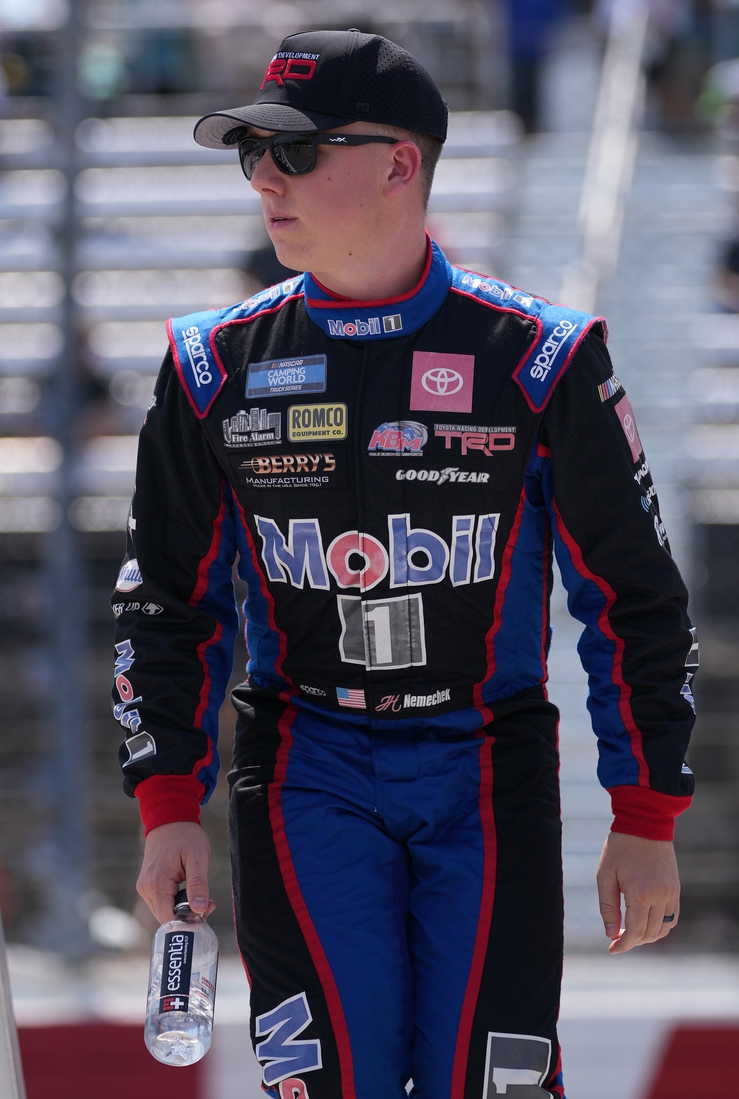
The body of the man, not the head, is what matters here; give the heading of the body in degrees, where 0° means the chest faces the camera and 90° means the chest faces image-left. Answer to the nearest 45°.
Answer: approximately 0°

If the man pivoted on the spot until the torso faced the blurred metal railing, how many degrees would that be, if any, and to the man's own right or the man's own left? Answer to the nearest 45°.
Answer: approximately 180°
